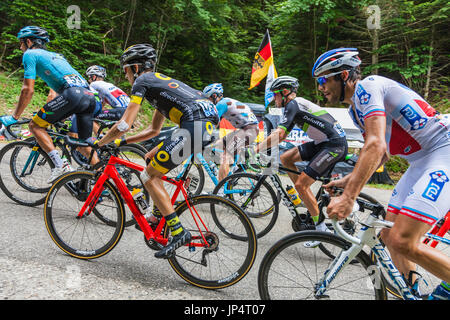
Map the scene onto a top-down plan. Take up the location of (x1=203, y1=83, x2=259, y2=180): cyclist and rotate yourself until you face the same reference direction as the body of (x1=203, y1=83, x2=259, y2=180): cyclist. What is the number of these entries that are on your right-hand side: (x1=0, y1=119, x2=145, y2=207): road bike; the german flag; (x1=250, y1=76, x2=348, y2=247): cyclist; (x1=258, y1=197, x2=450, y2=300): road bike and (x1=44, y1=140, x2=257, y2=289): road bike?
1

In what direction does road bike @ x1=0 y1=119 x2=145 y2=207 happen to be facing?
to the viewer's left

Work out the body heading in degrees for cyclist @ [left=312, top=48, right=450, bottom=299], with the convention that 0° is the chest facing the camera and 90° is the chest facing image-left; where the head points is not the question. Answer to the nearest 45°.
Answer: approximately 90°

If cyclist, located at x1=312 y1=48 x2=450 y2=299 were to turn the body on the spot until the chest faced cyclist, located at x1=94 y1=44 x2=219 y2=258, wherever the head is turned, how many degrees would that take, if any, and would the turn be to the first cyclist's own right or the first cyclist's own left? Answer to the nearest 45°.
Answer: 0° — they already face them

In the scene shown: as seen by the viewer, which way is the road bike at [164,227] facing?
to the viewer's left

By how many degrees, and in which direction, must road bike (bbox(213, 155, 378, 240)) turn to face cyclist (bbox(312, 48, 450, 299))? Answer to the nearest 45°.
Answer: approximately 135° to its left

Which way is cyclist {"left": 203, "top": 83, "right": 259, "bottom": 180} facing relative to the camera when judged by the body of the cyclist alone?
to the viewer's left

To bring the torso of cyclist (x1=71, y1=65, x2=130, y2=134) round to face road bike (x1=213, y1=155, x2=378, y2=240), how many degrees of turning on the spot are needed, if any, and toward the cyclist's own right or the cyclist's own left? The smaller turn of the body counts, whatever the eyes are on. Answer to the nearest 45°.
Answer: approximately 135° to the cyclist's own left

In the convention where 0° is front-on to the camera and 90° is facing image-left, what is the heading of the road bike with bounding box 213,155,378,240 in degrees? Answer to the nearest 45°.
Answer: approximately 90°

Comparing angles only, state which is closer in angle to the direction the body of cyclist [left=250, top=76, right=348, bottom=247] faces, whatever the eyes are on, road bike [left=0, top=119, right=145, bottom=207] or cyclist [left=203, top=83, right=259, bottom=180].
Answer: the road bike

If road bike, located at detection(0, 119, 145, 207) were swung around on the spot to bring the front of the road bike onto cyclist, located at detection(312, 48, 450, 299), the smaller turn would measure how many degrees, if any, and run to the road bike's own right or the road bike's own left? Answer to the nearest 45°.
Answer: approximately 135° to the road bike's own left

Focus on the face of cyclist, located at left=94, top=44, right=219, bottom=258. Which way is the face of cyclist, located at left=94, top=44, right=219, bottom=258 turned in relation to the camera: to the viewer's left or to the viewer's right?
to the viewer's left

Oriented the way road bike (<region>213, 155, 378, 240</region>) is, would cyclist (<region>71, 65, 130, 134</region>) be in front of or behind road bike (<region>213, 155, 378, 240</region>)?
in front

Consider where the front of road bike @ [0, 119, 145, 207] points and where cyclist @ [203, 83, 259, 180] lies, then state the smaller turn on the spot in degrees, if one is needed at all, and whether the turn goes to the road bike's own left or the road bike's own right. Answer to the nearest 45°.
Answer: approximately 180°

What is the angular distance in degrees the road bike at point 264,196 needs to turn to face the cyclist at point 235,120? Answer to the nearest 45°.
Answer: approximately 45° to its right

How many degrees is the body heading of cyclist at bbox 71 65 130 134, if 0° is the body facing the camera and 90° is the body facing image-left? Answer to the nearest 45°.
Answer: approximately 90°
